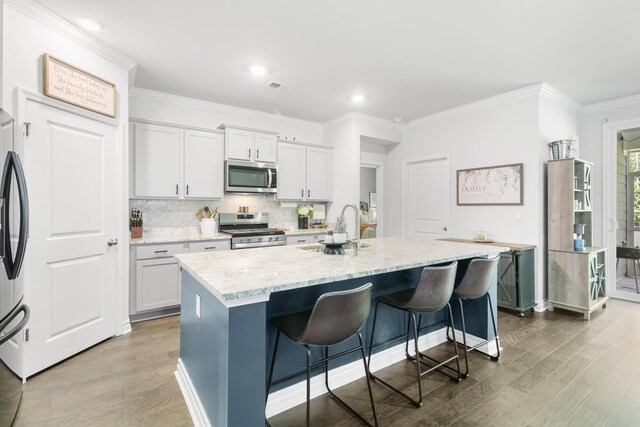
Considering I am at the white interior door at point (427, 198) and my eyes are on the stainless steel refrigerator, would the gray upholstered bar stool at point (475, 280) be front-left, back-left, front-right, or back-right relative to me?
front-left

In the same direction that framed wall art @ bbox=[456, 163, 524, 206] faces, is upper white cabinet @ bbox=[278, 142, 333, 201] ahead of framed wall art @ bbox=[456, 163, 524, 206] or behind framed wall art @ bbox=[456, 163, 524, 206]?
ahead

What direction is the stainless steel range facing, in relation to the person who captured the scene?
facing the viewer and to the right of the viewer

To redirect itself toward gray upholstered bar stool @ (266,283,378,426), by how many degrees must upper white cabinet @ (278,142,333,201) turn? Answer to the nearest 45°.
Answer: approximately 45° to its right

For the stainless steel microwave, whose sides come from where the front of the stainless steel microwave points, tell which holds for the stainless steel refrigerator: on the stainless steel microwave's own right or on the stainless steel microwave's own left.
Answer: on the stainless steel microwave's own right

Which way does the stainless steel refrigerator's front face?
to the viewer's right

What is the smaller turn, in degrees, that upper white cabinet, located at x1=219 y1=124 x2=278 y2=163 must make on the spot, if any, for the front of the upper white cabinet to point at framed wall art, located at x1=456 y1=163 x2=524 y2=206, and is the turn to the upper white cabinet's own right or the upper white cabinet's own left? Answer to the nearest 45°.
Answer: approximately 45° to the upper white cabinet's own left

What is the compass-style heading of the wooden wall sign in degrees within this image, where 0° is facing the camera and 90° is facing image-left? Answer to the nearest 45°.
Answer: approximately 315°

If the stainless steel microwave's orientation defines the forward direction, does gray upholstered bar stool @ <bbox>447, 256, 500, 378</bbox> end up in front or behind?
in front

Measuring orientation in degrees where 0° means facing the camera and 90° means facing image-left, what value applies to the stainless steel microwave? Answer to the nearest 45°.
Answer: approximately 315°
